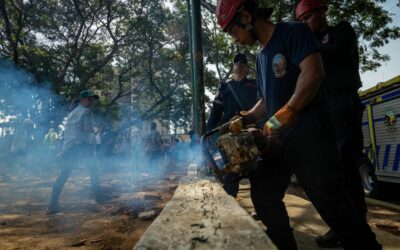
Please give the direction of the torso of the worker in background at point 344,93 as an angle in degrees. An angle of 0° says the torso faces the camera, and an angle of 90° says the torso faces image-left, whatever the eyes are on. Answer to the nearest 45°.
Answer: approximately 45°

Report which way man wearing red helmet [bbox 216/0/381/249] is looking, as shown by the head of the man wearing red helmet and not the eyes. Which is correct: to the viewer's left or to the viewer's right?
to the viewer's left

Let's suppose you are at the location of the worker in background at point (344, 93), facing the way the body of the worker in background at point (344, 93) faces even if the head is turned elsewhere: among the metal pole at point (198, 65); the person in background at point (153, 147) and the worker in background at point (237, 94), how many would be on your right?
3

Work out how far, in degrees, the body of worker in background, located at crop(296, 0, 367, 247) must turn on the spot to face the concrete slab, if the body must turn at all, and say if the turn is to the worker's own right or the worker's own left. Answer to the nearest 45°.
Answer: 0° — they already face it

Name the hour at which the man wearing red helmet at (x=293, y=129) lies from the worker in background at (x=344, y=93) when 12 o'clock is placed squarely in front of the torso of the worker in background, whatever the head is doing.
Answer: The man wearing red helmet is roughly at 11 o'clock from the worker in background.

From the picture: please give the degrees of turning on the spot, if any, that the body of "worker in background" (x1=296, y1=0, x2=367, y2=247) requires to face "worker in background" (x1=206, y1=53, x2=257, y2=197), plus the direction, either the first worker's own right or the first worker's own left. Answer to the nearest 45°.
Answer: approximately 90° to the first worker's own right

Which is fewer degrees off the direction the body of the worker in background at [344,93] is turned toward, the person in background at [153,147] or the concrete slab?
the concrete slab
